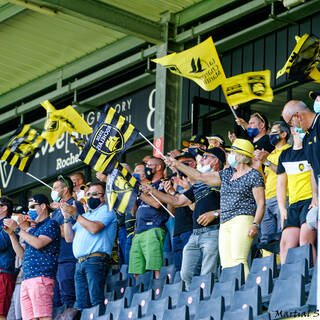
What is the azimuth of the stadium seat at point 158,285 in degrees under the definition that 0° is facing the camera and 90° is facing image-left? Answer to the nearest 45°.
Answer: approximately 45°

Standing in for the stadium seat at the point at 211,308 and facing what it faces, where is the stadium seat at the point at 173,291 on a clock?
the stadium seat at the point at 173,291 is roughly at 4 o'clock from the stadium seat at the point at 211,308.

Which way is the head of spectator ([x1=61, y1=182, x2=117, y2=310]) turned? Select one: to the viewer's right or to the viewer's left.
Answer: to the viewer's left

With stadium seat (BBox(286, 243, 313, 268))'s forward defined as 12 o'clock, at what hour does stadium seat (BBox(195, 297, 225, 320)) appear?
stadium seat (BBox(195, 297, 225, 320)) is roughly at 2 o'clock from stadium seat (BBox(286, 243, 313, 268)).

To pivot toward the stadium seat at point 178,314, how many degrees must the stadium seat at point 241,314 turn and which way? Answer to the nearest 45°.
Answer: approximately 90° to its right

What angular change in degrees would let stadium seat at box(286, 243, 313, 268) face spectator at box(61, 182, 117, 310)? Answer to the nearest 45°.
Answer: approximately 90° to its right

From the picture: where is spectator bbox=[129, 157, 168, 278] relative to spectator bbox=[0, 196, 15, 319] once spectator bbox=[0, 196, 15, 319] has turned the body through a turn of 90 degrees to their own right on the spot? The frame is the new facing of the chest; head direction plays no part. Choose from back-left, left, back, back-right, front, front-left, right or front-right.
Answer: back-right

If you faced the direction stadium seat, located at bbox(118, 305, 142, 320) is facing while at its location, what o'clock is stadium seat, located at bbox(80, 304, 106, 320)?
stadium seat, located at bbox(80, 304, 106, 320) is roughly at 3 o'clock from stadium seat, located at bbox(118, 305, 142, 320).

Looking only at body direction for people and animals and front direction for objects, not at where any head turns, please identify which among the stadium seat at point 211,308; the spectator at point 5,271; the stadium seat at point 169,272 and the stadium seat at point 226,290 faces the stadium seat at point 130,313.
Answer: the stadium seat at point 169,272

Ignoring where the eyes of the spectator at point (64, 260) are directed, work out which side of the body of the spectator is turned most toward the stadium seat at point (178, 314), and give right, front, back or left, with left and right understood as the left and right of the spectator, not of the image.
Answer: left
